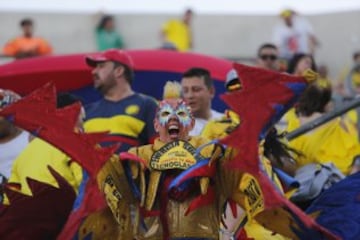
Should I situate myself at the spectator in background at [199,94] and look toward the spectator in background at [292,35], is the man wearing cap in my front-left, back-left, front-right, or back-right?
back-left

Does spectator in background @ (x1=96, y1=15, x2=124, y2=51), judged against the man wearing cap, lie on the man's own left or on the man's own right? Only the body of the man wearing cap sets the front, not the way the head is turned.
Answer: on the man's own right

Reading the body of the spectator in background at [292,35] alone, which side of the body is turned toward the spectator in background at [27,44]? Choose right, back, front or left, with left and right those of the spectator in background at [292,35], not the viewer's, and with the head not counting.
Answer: right

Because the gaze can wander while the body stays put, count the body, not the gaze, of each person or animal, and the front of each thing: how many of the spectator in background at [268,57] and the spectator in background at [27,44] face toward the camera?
2

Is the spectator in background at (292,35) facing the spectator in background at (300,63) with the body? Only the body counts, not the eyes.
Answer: yes

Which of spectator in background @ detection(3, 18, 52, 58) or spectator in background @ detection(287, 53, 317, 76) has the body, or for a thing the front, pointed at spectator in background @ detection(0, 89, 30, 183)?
spectator in background @ detection(3, 18, 52, 58)

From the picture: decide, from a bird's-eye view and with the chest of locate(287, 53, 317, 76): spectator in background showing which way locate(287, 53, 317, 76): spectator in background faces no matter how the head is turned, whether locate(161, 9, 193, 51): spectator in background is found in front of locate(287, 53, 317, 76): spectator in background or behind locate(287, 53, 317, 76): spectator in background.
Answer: behind
